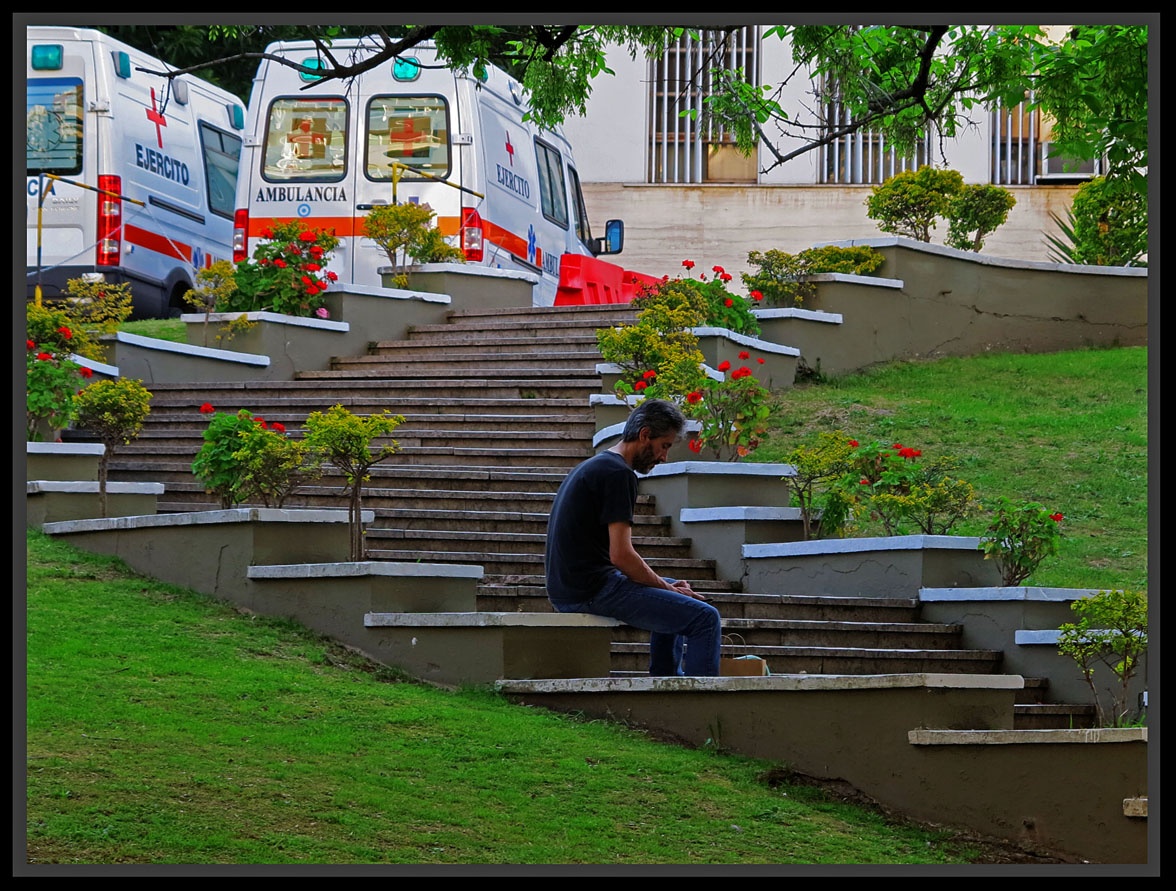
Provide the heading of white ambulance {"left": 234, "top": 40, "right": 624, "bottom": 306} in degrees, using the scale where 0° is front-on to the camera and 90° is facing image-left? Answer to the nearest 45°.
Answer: approximately 225°

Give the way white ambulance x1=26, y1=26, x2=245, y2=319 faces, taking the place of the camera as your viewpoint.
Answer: facing away from the viewer and to the right of the viewer

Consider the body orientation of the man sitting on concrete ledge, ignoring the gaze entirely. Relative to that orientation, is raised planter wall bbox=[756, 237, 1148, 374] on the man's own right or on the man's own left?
on the man's own left

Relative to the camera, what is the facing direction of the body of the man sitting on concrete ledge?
to the viewer's right

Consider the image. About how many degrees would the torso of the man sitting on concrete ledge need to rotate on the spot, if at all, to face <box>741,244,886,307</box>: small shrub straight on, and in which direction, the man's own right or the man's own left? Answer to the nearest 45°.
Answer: approximately 90° to the man's own left

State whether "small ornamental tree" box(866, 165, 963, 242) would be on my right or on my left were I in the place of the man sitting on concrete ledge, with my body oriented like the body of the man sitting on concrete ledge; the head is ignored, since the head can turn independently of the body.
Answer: on my left

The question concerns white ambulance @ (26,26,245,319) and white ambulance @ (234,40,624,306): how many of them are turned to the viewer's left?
0

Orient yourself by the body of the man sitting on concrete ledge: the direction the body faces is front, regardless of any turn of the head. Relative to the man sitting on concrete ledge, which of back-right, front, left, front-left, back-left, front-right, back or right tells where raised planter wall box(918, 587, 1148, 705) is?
front-left

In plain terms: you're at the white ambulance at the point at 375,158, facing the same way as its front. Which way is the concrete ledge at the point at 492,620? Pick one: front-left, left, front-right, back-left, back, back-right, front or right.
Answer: back-right

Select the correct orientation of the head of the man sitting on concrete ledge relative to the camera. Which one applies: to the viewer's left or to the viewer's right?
to the viewer's right

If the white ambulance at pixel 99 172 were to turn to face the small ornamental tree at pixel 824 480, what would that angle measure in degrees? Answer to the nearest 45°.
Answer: approximately 90° to its right

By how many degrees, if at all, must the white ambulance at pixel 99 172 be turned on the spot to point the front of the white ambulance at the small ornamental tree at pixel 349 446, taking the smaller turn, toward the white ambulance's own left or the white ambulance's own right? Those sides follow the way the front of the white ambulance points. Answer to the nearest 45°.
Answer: approximately 135° to the white ambulance's own right

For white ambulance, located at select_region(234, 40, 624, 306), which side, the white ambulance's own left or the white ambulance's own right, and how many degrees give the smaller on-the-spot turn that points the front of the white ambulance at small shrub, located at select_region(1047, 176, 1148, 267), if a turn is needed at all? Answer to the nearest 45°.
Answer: approximately 45° to the white ambulance's own right

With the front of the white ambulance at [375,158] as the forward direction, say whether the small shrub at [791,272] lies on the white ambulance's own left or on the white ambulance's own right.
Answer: on the white ambulance's own right

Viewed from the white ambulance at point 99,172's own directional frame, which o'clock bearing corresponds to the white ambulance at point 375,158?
the white ambulance at point 375,158 is roughly at 2 o'clock from the white ambulance at point 99,172.

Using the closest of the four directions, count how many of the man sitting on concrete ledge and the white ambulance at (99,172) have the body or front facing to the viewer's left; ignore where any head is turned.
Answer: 0
